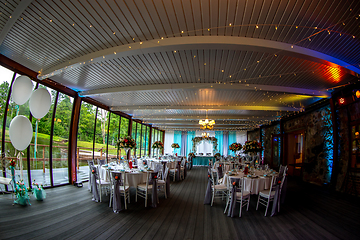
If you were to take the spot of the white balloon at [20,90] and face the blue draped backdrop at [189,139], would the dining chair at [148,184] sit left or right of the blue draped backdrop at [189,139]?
right

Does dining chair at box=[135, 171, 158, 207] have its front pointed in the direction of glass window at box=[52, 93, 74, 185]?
yes

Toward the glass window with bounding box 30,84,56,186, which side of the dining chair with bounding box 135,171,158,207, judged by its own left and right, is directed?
front

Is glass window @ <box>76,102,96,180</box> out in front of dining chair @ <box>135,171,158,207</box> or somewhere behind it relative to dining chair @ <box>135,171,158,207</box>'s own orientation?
in front

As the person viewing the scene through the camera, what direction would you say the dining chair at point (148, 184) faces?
facing away from the viewer and to the left of the viewer
